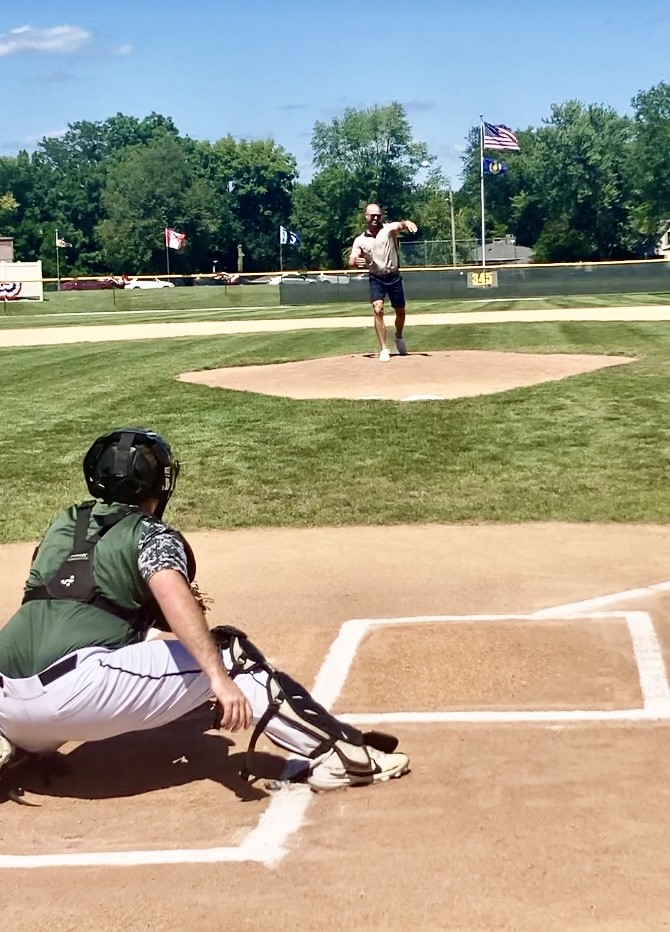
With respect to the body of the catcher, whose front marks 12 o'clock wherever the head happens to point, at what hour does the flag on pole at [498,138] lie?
The flag on pole is roughly at 11 o'clock from the catcher.

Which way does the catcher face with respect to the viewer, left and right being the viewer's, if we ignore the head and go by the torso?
facing away from the viewer and to the right of the viewer
